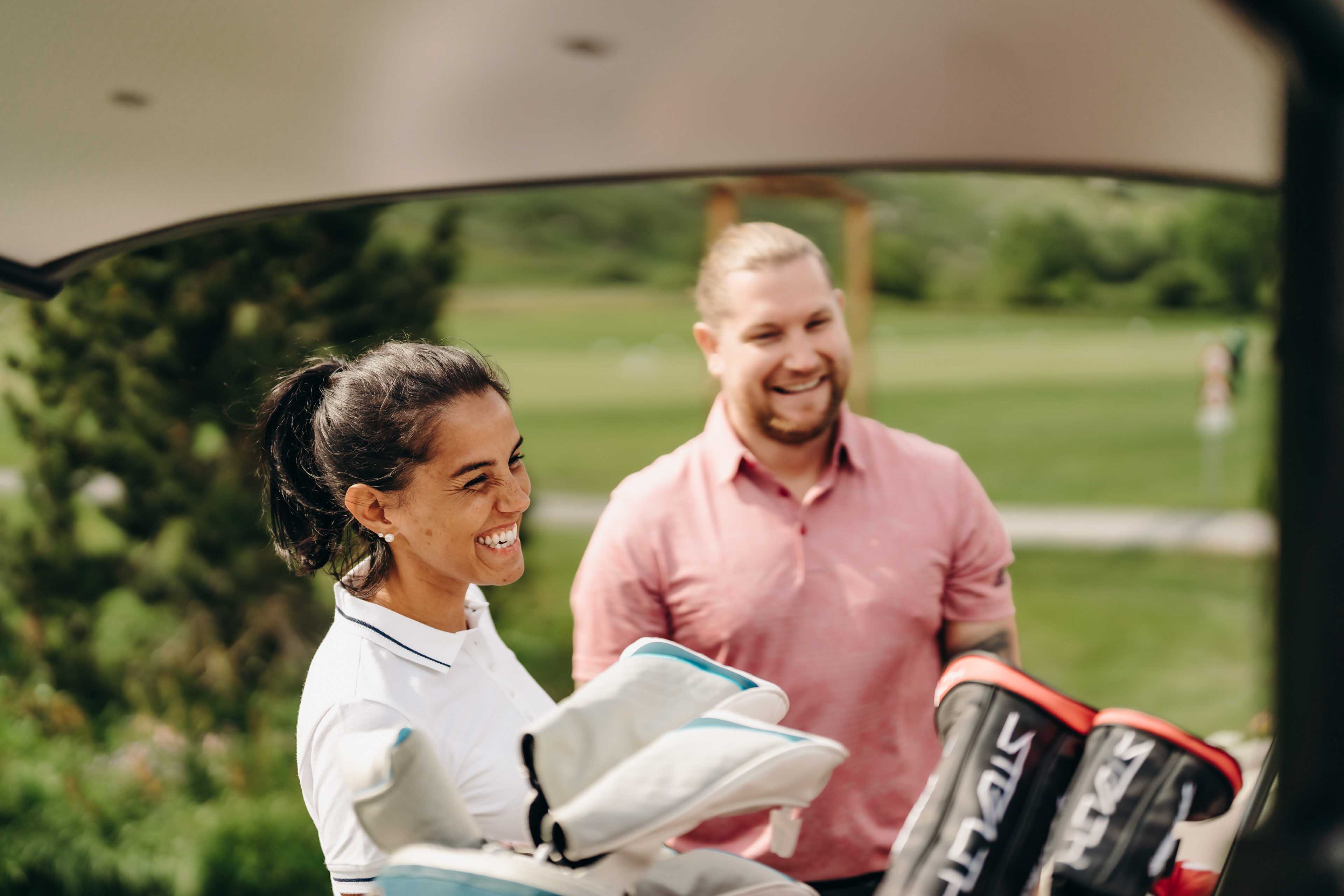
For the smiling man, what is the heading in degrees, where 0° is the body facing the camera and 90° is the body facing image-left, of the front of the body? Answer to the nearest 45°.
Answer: approximately 0°

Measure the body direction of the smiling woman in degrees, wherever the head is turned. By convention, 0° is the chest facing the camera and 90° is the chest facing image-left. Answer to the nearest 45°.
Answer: approximately 315°

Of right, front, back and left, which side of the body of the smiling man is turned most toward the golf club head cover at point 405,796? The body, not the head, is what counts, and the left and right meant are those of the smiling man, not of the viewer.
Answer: front

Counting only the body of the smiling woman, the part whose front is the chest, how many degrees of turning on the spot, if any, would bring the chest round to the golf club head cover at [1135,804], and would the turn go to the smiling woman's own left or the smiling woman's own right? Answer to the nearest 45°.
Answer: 0° — they already face it

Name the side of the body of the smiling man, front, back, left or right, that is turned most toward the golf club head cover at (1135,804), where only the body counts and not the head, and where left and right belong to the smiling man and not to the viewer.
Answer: front

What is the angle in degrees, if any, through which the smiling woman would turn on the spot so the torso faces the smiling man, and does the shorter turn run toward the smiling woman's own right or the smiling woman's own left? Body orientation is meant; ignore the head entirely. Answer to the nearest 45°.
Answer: approximately 90° to the smiling woman's own left

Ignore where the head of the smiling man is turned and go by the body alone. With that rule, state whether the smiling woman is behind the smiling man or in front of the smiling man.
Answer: in front

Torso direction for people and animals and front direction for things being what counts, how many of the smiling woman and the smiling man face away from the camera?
0
